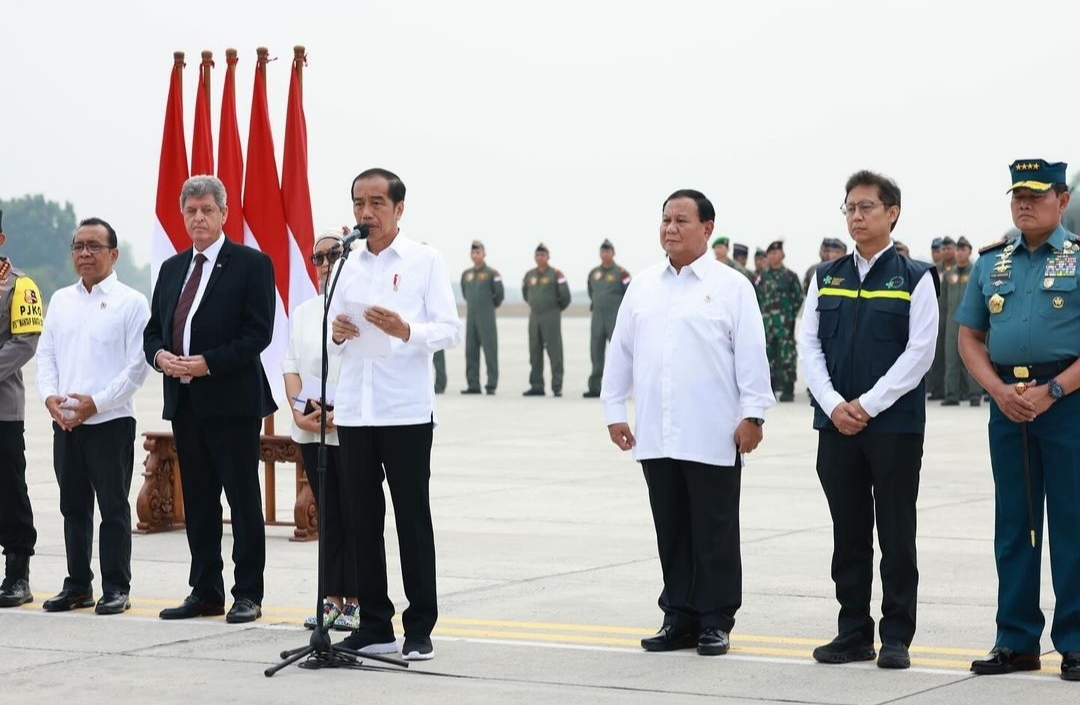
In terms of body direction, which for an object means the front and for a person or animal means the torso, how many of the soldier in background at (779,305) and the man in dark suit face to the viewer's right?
0

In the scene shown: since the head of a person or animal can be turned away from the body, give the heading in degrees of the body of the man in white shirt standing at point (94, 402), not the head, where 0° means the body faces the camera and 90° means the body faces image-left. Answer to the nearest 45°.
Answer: approximately 45°

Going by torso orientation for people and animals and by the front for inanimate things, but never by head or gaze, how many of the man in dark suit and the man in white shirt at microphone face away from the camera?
0

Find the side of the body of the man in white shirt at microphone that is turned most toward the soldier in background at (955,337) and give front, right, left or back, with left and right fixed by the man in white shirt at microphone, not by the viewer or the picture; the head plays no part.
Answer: back

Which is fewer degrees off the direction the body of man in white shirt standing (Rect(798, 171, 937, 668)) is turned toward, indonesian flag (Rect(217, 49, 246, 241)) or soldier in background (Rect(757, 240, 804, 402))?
the indonesian flag

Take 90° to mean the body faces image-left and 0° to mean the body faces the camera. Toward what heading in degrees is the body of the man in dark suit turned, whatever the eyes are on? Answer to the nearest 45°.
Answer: approximately 45°

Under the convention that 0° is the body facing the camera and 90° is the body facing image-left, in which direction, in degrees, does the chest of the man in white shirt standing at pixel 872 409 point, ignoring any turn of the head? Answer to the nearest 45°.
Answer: approximately 45°

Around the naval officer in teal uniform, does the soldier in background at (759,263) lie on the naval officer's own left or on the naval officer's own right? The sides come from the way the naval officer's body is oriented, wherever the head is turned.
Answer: on the naval officer's own right

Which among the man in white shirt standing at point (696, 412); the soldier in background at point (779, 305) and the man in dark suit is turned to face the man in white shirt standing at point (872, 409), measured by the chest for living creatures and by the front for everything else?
the soldier in background
